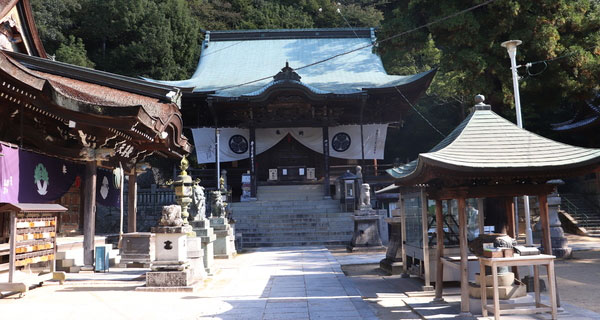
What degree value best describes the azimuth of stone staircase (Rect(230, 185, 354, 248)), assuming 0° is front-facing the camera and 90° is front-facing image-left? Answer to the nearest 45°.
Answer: approximately 0°

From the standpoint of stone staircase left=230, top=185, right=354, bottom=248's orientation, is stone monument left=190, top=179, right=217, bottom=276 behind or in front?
in front

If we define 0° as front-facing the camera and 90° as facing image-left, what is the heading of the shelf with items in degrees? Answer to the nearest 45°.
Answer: approximately 315°

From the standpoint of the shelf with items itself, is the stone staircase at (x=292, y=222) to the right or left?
on its left

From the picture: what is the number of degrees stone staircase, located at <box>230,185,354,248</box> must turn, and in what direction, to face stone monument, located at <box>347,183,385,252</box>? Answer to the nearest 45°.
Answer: approximately 45° to its left

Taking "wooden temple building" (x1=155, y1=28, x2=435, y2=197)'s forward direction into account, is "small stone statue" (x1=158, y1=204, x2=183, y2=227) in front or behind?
in front

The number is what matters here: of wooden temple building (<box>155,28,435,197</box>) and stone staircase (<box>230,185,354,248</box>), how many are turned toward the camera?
2
